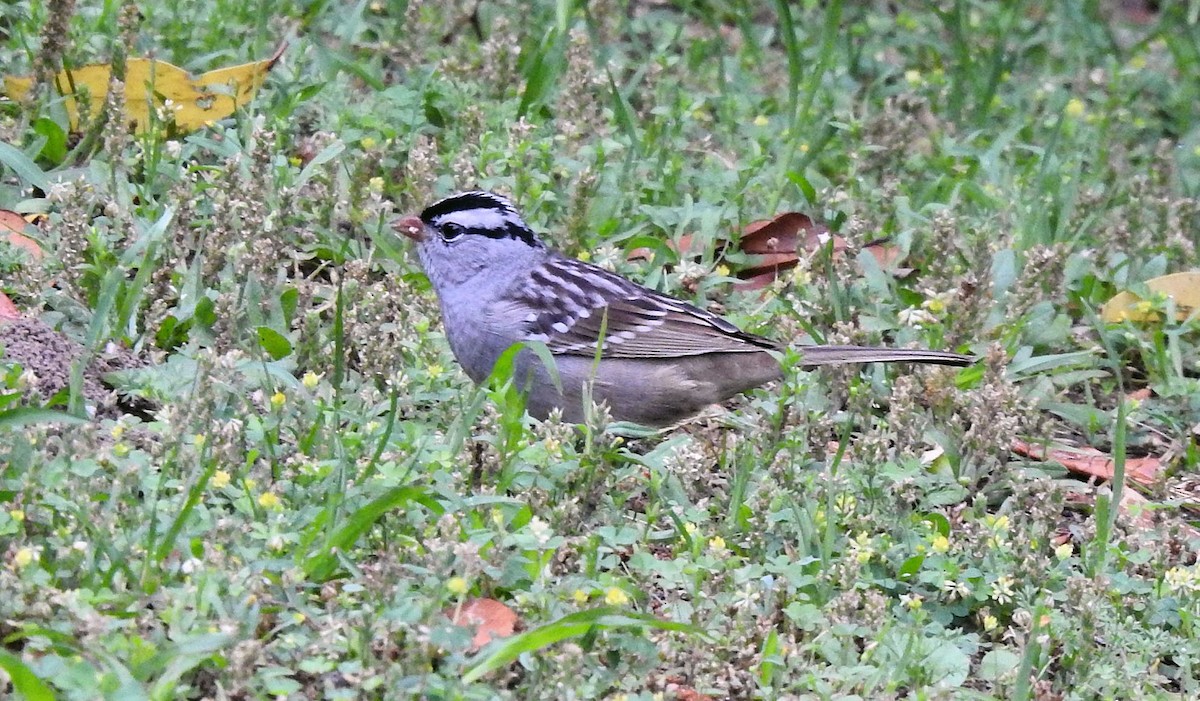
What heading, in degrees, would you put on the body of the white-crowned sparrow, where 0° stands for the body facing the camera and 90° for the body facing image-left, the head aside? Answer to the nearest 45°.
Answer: approximately 90°

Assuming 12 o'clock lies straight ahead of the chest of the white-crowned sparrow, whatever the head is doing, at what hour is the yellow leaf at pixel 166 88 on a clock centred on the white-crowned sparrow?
The yellow leaf is roughly at 1 o'clock from the white-crowned sparrow.

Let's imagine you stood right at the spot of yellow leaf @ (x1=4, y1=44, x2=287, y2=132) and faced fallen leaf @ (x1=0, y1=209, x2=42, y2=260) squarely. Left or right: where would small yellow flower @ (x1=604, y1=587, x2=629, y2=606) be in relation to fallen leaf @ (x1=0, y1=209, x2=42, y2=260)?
left

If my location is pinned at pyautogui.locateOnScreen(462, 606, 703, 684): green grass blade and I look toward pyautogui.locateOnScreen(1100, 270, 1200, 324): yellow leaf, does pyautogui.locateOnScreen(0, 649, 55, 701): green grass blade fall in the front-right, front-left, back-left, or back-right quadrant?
back-left

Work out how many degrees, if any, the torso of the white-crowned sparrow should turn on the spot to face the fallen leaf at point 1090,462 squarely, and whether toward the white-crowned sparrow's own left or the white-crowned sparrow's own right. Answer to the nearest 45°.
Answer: approximately 180°

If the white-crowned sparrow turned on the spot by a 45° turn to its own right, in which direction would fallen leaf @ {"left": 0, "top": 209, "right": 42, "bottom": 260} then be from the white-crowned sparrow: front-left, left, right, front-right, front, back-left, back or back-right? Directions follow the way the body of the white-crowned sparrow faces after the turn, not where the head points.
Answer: front-left

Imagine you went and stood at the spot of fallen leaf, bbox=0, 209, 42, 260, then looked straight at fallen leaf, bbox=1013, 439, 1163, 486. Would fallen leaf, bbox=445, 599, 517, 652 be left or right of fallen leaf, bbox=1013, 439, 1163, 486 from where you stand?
right

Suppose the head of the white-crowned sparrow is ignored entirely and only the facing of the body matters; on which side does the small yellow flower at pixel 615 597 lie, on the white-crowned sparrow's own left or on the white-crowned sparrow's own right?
on the white-crowned sparrow's own left

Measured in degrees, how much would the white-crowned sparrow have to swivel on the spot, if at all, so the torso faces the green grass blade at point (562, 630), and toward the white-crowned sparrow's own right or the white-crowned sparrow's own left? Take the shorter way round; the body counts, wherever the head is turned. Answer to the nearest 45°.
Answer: approximately 90° to the white-crowned sparrow's own left

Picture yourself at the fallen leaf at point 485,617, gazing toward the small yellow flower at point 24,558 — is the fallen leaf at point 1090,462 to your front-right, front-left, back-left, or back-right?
back-right

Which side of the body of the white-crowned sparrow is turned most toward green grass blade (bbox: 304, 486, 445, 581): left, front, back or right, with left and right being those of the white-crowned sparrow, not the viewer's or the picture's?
left
